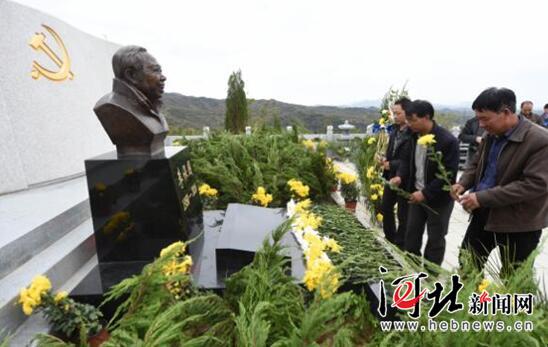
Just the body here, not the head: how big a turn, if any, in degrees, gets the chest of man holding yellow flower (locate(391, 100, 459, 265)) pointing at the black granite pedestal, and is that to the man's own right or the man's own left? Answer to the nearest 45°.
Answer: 0° — they already face it

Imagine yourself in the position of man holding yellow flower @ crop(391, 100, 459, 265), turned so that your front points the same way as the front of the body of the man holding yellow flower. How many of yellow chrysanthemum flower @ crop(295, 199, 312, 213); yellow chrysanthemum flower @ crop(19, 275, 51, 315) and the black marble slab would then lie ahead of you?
3

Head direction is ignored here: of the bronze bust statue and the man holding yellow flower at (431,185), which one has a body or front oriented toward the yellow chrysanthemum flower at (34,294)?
the man holding yellow flower

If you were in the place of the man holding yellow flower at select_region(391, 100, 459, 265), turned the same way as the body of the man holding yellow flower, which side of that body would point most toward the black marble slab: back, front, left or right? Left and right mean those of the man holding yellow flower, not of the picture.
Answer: front

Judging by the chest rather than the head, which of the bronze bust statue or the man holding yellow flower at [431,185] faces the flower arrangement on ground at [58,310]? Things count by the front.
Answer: the man holding yellow flower

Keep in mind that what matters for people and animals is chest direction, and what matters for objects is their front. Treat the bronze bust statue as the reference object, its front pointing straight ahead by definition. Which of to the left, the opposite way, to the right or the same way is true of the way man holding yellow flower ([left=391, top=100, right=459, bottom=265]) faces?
the opposite way

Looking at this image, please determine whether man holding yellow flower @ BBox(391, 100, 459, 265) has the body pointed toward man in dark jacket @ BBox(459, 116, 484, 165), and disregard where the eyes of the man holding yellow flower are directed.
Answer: no

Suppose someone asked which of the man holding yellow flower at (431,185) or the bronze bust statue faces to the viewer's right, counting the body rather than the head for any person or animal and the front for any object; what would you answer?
the bronze bust statue

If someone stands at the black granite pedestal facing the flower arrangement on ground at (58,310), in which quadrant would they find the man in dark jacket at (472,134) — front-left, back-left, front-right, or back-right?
back-left

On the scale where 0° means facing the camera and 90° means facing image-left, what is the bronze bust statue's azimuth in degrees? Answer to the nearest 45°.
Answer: approximately 270°

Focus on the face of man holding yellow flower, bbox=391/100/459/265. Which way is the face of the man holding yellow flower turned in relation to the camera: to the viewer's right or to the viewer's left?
to the viewer's left

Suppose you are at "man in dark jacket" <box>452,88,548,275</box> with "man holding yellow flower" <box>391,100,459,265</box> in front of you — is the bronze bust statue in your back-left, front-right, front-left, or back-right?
front-left

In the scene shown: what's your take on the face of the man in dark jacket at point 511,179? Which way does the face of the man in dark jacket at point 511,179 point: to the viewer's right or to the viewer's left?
to the viewer's left

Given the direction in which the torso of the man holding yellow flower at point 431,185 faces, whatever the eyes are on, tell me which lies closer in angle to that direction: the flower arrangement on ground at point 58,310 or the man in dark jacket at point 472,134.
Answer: the flower arrangement on ground

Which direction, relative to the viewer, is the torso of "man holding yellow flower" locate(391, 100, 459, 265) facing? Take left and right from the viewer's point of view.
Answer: facing the viewer and to the left of the viewer

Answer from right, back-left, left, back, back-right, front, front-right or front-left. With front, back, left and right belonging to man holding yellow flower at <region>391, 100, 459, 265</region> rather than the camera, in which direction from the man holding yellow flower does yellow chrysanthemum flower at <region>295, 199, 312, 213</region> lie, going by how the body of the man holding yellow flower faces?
front

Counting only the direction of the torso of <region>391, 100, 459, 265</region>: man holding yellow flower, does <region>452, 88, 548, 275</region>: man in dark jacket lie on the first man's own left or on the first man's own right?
on the first man's own left
